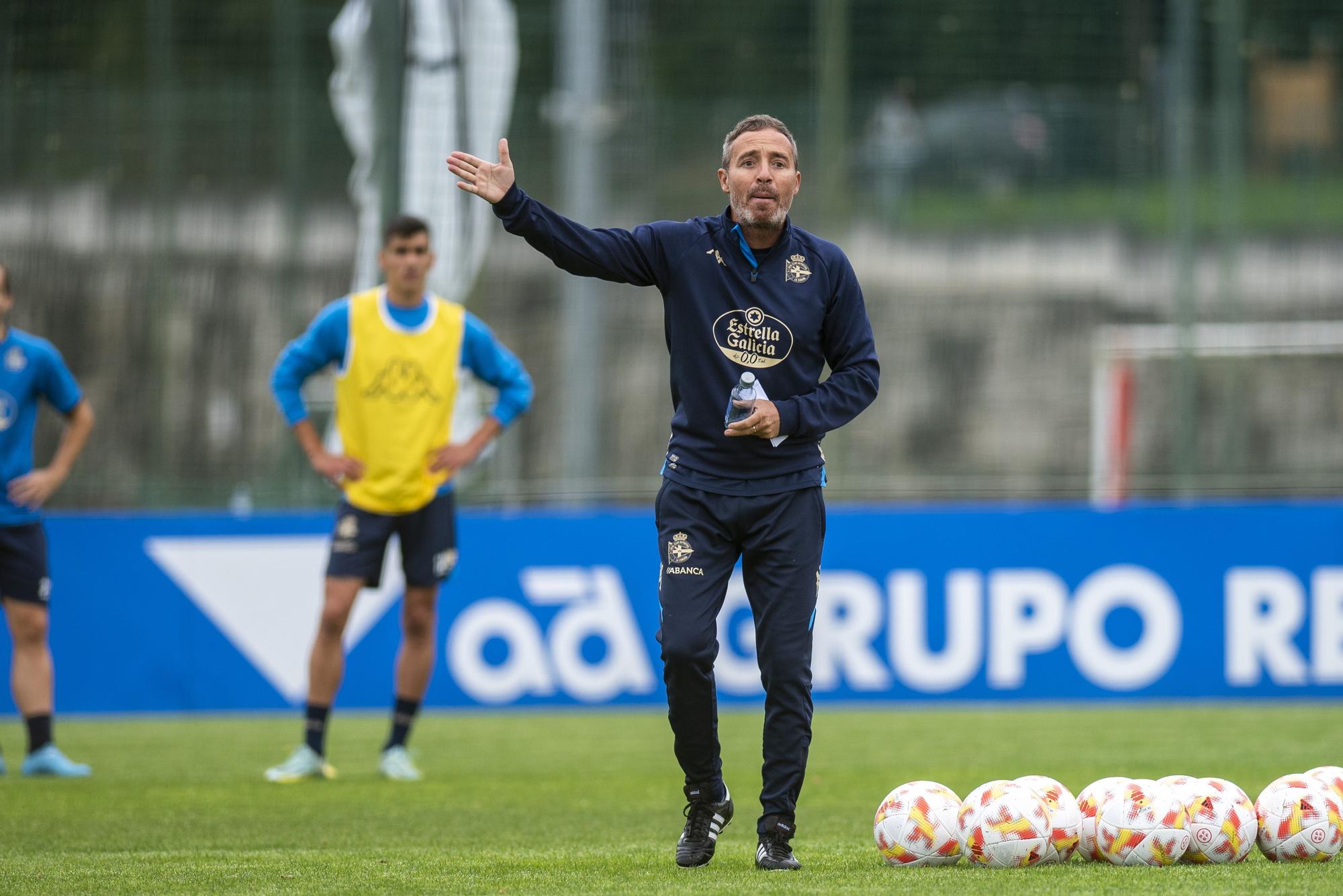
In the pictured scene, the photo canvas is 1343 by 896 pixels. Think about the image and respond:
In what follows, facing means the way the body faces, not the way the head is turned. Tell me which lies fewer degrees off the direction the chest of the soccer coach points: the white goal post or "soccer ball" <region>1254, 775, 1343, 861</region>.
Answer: the soccer ball

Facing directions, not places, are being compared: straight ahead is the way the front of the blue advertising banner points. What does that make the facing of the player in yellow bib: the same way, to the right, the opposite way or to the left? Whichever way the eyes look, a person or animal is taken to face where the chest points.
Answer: the same way

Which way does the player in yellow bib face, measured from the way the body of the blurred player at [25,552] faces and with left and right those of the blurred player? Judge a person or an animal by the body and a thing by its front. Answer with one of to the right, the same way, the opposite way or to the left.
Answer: the same way

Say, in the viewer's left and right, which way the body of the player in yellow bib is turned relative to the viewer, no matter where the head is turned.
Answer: facing the viewer

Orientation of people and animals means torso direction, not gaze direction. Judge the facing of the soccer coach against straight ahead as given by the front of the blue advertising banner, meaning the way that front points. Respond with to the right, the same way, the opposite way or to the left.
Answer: the same way

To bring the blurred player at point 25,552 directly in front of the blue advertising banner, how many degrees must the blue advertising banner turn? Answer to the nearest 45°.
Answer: approximately 45° to its right

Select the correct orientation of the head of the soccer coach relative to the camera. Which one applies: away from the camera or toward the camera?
toward the camera

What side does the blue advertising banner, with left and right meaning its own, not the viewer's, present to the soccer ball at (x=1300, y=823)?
front

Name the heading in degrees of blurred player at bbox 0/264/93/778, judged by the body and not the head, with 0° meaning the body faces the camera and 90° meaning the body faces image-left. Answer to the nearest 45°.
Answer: approximately 0°

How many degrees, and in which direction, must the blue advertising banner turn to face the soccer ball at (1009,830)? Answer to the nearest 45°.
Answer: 0° — it already faces it

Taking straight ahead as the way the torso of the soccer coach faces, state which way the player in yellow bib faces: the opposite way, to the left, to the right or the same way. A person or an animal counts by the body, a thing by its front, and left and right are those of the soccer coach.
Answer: the same way

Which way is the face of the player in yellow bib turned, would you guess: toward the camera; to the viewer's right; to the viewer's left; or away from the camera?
toward the camera

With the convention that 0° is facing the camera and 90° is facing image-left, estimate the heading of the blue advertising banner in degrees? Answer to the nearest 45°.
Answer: approximately 0°

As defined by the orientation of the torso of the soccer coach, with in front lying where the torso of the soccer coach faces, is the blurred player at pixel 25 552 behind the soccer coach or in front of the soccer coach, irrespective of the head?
behind
